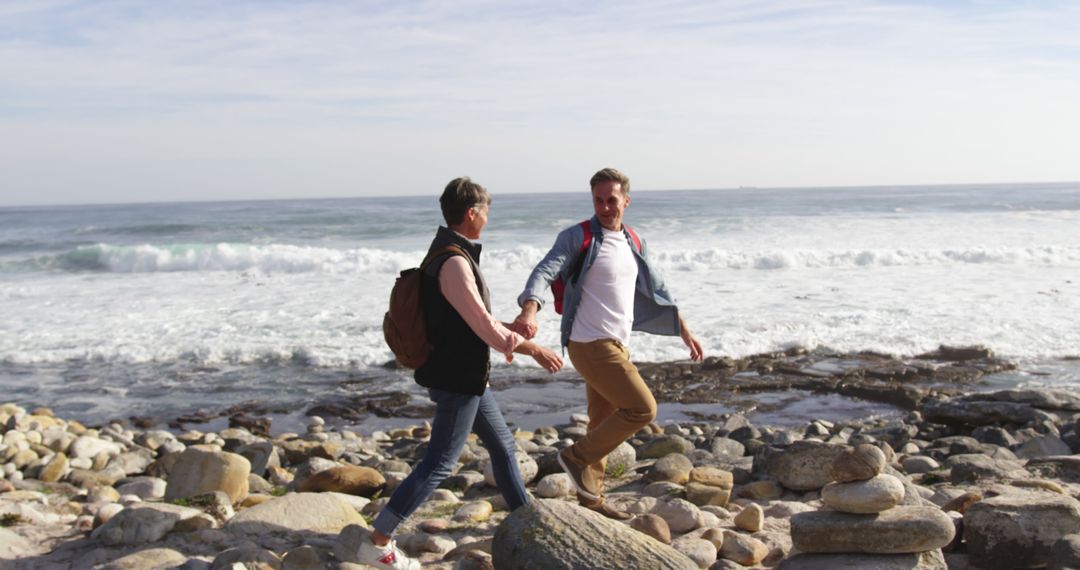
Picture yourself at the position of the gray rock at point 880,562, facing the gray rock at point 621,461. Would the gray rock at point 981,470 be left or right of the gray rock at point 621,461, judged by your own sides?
right

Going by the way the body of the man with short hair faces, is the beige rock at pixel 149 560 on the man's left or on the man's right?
on the man's right

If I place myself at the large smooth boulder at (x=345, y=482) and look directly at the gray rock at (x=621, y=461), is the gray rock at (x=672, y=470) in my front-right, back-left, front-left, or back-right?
front-right

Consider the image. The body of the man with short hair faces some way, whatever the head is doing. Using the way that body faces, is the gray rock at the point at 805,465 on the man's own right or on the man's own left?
on the man's own left

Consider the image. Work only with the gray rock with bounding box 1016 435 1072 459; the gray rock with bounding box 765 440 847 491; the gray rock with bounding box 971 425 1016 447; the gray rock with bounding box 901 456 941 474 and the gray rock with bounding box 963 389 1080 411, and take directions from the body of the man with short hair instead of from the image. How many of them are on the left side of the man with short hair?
5

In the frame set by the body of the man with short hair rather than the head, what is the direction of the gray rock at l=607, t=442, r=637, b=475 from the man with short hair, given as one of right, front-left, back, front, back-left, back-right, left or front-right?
back-left

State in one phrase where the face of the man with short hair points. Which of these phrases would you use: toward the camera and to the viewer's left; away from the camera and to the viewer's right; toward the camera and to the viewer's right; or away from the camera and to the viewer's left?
toward the camera and to the viewer's left
